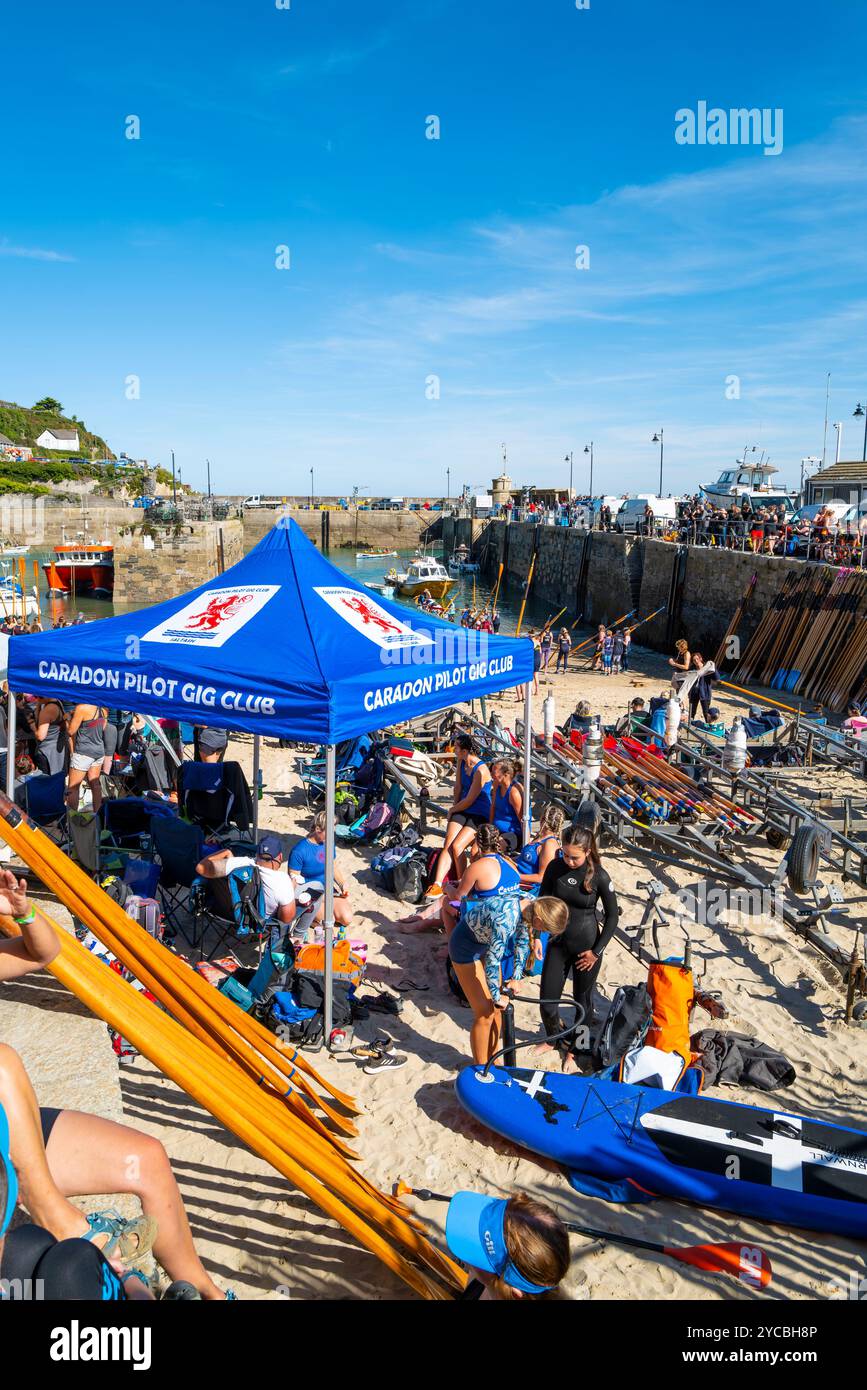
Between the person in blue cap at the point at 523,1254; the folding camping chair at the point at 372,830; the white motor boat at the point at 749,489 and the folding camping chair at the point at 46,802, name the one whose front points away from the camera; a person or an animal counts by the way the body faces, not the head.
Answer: the folding camping chair at the point at 46,802

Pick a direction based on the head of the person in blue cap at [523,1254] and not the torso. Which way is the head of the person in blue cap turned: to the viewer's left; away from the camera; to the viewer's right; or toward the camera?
to the viewer's left

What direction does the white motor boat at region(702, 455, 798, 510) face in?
to the viewer's left

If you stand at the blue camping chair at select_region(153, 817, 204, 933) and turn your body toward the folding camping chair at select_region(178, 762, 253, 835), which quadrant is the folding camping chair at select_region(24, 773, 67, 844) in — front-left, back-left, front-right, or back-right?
front-left

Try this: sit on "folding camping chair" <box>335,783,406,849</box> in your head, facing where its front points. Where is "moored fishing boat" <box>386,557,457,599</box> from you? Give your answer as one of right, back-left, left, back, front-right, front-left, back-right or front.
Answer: right

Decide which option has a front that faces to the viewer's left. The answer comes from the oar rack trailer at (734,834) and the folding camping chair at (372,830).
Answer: the folding camping chair
